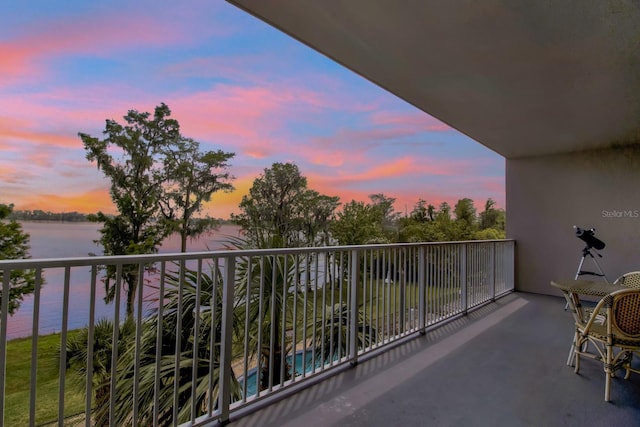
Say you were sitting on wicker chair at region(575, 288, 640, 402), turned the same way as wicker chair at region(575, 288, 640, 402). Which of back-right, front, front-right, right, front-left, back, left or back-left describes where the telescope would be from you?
front-right

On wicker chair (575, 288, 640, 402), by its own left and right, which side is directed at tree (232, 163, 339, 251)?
front

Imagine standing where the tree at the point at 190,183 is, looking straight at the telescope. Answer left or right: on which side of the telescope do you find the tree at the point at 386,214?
left

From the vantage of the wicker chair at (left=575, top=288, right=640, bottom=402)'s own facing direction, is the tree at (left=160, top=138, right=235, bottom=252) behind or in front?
in front

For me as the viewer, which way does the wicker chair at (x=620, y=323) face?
facing away from the viewer and to the left of the viewer

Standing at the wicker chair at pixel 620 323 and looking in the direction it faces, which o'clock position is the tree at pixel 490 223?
The tree is roughly at 1 o'clock from the wicker chair.

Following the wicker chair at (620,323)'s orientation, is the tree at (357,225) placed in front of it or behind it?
in front

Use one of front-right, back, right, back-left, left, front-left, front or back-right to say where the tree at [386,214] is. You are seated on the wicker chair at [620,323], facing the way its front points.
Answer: front
